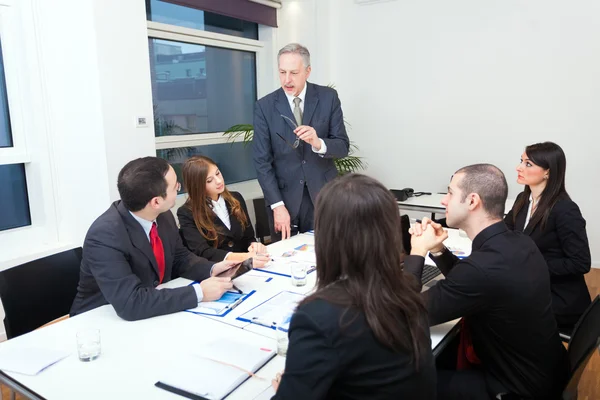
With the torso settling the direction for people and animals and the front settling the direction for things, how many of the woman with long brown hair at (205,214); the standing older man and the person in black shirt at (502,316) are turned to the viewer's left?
1

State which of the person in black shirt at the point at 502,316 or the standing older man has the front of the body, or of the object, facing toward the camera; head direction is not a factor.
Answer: the standing older man

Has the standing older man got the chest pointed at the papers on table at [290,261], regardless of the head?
yes

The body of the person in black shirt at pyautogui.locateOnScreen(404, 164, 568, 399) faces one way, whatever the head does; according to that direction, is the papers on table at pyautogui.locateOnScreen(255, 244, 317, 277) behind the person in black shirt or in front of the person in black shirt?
in front

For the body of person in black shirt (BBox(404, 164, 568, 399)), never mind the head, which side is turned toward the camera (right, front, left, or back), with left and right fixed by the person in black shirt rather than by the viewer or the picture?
left

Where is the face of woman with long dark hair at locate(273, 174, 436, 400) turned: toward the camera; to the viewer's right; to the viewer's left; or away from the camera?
away from the camera

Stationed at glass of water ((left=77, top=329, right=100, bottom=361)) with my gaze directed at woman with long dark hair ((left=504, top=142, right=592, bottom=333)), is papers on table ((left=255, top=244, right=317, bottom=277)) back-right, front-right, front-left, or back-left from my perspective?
front-left

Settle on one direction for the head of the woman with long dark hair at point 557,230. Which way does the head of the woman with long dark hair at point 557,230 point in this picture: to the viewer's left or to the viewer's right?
to the viewer's left

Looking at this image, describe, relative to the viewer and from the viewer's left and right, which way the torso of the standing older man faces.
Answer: facing the viewer

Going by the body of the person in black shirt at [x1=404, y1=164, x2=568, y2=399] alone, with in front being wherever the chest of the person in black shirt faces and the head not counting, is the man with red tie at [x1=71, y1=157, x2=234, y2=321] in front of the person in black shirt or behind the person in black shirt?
in front

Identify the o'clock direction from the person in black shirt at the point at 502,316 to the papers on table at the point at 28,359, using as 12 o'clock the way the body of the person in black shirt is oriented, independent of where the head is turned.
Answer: The papers on table is roughly at 11 o'clock from the person in black shirt.

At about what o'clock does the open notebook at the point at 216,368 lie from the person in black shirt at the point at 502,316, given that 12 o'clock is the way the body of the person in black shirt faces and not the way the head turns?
The open notebook is roughly at 11 o'clock from the person in black shirt.

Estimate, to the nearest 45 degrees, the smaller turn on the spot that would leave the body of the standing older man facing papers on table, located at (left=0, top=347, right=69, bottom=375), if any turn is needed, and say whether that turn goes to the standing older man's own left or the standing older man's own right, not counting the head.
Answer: approximately 45° to the standing older man's own right

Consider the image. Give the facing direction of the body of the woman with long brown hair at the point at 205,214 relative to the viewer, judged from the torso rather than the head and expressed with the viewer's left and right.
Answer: facing the viewer and to the right of the viewer

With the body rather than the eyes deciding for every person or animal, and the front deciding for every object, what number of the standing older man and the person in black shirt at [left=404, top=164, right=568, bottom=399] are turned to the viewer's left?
1

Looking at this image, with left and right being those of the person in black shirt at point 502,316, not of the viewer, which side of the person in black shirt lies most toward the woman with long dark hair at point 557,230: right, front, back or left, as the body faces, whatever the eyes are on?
right

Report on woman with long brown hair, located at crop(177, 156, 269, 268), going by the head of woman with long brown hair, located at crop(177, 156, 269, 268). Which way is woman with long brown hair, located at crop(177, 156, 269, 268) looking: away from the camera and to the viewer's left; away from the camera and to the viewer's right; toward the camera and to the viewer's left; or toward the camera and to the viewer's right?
toward the camera and to the viewer's right

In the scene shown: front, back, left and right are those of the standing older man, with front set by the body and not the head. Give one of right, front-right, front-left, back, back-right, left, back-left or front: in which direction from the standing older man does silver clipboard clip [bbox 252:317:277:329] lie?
front

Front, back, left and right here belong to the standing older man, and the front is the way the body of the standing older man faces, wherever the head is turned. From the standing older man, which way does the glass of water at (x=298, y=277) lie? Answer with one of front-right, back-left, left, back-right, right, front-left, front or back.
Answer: front
